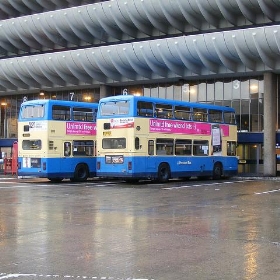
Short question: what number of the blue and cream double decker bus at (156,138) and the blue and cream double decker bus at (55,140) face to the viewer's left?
0
